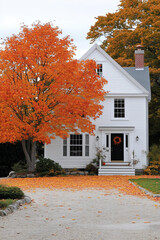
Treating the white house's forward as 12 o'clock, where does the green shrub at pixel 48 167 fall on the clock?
The green shrub is roughly at 2 o'clock from the white house.

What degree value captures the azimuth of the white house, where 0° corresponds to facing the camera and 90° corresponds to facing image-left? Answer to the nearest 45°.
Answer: approximately 0°

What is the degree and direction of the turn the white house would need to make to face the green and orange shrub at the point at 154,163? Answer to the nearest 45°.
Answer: approximately 90° to its left

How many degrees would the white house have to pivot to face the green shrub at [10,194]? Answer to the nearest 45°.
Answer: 0° — it already faces it
